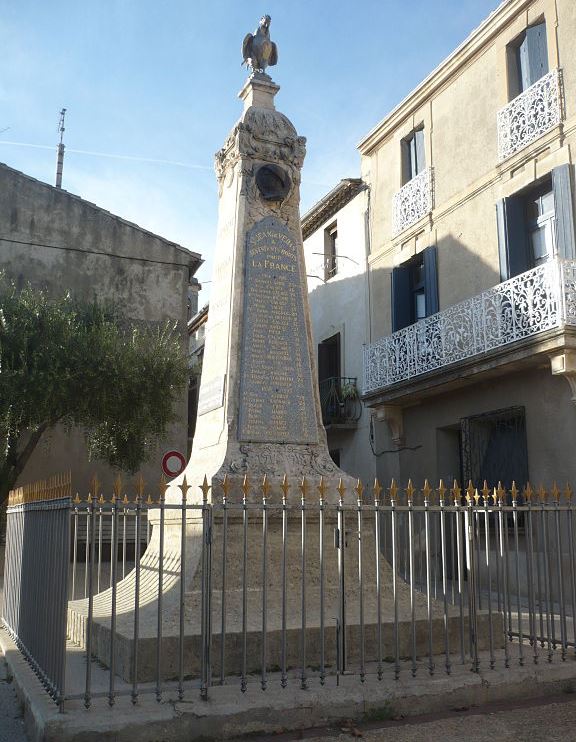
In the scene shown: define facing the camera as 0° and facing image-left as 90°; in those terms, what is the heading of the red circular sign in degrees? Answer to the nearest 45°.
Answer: approximately 0°

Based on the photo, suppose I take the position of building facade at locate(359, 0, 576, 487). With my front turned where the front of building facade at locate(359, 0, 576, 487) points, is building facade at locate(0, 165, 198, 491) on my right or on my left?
on my right

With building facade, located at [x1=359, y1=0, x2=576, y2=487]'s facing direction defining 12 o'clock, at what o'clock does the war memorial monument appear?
The war memorial monument is roughly at 11 o'clock from the building facade.

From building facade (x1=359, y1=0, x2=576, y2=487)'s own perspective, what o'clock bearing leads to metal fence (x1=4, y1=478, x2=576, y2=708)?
The metal fence is roughly at 11 o'clock from the building facade.

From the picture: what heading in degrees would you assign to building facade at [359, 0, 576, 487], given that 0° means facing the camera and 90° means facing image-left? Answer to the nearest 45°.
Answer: approximately 45°

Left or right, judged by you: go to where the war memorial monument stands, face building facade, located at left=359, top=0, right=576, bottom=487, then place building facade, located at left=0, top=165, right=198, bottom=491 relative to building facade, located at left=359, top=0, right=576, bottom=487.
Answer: left

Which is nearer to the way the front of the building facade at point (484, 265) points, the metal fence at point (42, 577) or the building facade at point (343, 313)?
the metal fence

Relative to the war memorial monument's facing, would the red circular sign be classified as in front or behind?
behind

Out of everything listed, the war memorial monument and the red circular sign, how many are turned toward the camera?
2

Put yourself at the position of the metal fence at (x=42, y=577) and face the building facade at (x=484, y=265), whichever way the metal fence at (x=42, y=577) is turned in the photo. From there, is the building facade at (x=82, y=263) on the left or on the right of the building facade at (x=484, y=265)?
left
